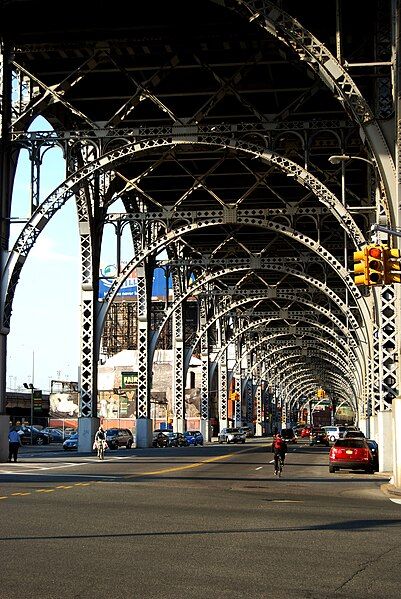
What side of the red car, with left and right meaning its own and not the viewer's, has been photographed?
back

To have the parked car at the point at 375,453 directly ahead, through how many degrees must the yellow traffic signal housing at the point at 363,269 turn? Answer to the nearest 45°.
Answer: approximately 90° to its right
